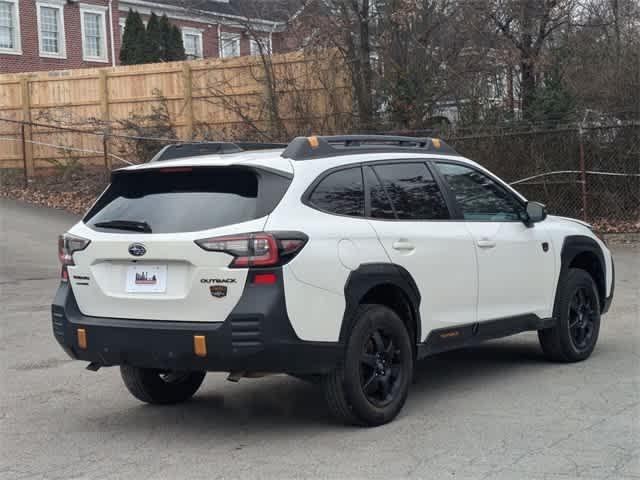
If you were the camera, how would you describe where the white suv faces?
facing away from the viewer and to the right of the viewer

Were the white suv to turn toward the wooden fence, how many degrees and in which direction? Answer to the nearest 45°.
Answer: approximately 45° to its left

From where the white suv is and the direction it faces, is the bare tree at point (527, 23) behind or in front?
in front

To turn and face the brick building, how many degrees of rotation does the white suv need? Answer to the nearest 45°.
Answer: approximately 45° to its left

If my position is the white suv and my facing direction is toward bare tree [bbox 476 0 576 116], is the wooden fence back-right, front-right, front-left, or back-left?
front-left

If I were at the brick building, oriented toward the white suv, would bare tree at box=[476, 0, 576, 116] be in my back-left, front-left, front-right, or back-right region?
front-left

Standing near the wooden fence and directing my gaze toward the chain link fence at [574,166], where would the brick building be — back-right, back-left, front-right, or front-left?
back-left

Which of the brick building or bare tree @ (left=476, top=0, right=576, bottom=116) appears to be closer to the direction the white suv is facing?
the bare tree

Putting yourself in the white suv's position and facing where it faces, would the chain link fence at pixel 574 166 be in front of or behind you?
in front
